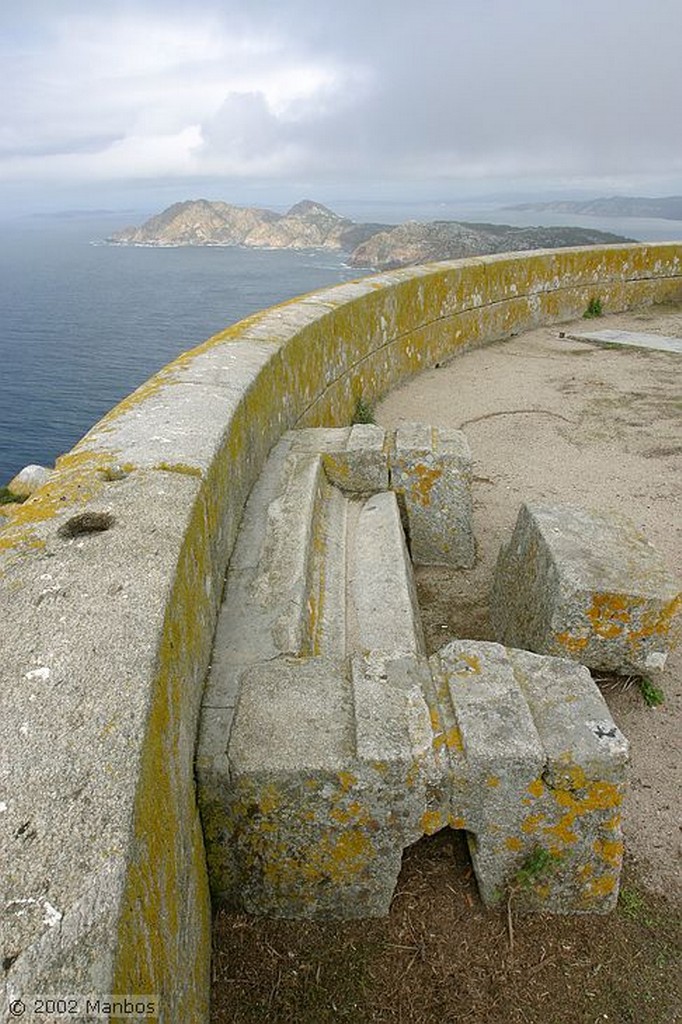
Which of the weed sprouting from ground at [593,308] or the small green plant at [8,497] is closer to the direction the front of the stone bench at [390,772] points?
the weed sprouting from ground

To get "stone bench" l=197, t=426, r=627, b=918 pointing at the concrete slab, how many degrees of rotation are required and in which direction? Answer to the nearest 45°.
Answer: approximately 90° to its left

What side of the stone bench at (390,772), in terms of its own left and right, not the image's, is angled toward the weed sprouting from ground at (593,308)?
left

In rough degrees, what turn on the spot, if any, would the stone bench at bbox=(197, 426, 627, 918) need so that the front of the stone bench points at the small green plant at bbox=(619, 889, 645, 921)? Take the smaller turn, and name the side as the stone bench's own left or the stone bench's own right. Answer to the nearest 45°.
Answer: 0° — it already faces it

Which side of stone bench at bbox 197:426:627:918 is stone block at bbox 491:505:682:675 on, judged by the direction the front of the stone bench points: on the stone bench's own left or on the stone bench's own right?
on the stone bench's own left

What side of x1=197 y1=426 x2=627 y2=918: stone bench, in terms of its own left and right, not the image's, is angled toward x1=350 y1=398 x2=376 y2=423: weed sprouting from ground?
left

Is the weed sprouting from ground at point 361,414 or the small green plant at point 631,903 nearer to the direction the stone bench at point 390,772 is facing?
the small green plant

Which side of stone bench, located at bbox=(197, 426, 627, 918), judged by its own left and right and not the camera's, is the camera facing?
right

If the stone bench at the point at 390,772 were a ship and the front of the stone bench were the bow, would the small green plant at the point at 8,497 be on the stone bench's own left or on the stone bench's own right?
on the stone bench's own left
